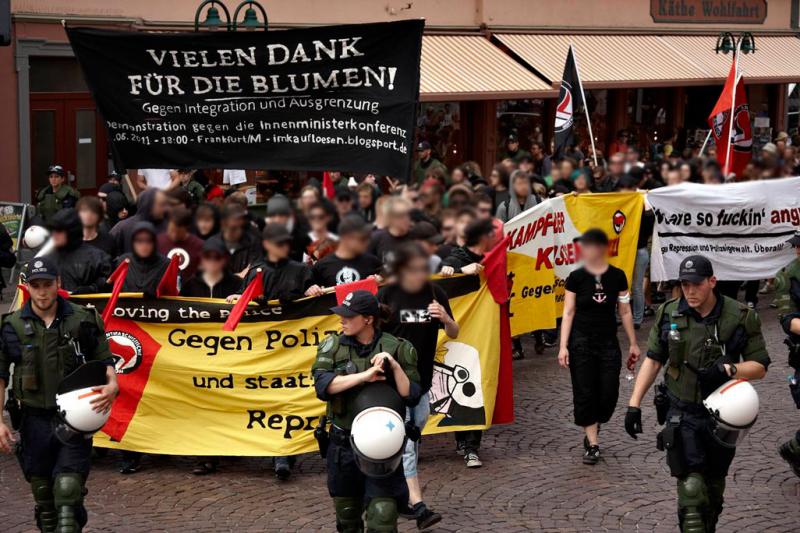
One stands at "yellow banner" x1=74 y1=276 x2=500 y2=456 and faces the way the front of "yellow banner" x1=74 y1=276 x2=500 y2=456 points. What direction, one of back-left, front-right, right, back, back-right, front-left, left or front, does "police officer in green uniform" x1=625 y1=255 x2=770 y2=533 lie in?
front-left

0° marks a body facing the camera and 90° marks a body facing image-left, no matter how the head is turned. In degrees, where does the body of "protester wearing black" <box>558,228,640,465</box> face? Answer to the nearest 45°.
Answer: approximately 0°

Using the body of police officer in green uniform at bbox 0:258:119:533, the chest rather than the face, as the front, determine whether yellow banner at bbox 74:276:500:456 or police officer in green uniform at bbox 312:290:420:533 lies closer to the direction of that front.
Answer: the police officer in green uniform
